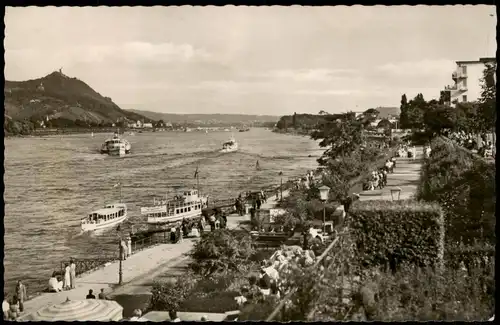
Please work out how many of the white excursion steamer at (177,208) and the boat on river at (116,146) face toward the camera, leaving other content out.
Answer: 1

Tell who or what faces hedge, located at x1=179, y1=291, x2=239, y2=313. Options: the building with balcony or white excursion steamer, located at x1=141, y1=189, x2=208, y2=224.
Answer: the building with balcony

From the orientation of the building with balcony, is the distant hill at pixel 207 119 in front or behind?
in front

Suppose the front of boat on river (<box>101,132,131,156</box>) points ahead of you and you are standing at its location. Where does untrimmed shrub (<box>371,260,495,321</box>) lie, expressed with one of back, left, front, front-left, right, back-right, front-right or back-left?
front-left

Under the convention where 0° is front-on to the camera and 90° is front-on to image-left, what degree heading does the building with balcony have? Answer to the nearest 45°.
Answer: approximately 45°

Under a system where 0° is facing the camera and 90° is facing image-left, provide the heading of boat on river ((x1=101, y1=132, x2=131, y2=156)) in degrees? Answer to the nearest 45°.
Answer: approximately 0°
